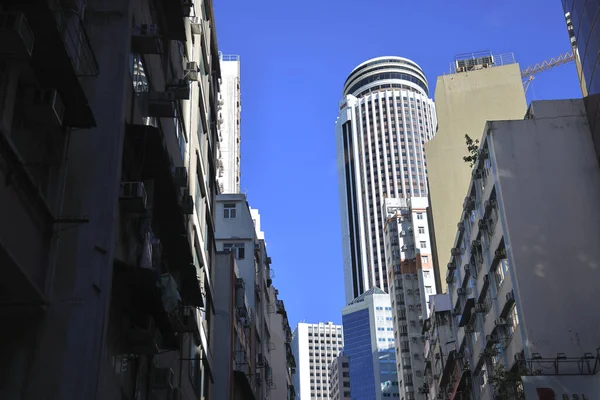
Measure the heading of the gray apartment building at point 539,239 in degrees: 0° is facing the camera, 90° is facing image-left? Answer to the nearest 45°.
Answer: approximately 90°

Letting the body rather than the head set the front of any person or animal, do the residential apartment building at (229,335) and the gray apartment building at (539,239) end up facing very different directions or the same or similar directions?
very different directions

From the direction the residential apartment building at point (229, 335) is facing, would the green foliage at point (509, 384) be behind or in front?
in front

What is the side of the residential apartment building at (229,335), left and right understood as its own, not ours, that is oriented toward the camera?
right

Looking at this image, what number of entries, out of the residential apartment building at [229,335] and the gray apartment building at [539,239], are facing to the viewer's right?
1

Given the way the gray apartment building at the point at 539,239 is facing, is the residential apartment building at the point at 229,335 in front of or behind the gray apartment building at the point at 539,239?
in front

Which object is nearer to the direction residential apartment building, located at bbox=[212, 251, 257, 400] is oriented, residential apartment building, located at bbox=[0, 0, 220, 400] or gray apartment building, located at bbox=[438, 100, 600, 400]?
the gray apartment building

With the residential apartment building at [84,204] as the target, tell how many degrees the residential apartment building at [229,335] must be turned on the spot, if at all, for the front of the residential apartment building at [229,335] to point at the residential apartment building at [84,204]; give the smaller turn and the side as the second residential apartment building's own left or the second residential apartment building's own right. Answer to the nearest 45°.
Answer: approximately 90° to the second residential apartment building's own right

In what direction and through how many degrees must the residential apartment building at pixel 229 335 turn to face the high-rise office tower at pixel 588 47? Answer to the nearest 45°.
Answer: approximately 45° to its right
